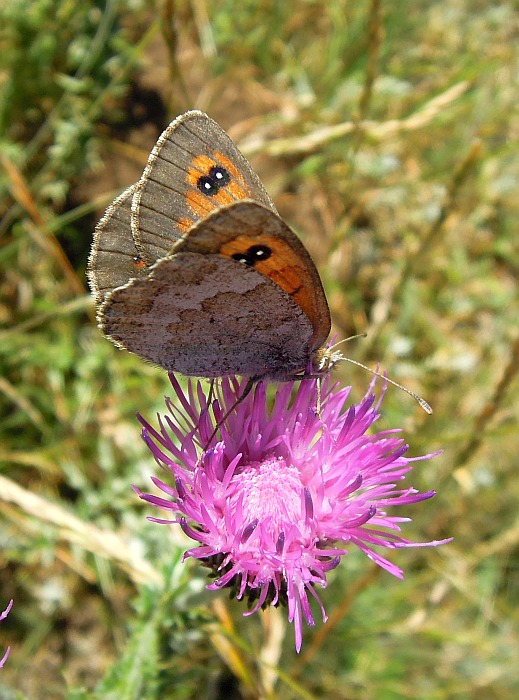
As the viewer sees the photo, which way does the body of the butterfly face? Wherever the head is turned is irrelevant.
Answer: to the viewer's right
